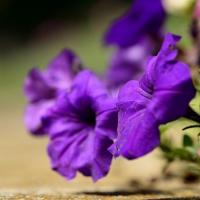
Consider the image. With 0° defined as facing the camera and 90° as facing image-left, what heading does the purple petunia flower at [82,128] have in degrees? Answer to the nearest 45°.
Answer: approximately 45°

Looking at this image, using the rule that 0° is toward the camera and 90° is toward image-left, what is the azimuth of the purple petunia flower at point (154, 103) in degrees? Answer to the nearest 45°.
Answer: approximately 45°

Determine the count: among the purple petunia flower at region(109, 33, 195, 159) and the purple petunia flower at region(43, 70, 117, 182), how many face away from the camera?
0

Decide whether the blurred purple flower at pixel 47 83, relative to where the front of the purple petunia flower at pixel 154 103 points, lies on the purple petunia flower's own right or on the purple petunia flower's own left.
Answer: on the purple petunia flower's own right

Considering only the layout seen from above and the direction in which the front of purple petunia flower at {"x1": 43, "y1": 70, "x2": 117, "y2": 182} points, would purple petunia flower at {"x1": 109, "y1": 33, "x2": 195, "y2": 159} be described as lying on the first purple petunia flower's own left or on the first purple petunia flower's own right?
on the first purple petunia flower's own left

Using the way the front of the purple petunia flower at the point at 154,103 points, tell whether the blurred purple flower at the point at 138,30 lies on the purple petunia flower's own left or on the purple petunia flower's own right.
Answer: on the purple petunia flower's own right

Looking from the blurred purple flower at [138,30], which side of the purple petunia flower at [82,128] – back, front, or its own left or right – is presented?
back

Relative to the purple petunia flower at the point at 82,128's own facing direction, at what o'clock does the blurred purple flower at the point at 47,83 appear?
The blurred purple flower is roughly at 4 o'clock from the purple petunia flower.
